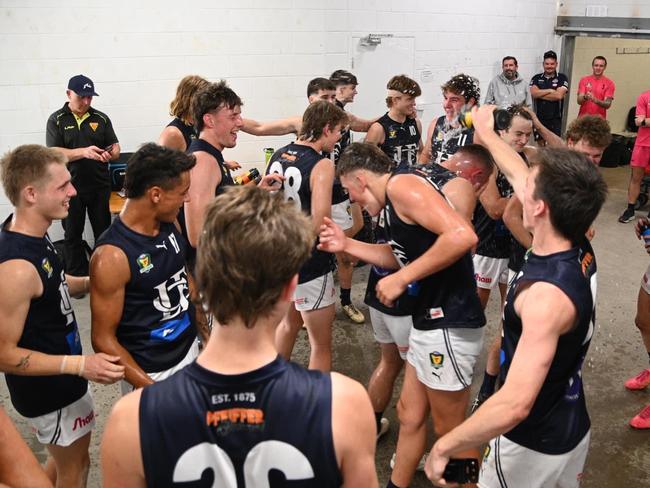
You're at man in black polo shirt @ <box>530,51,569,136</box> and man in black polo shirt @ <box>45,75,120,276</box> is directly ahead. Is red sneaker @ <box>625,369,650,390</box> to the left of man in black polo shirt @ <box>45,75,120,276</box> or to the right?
left

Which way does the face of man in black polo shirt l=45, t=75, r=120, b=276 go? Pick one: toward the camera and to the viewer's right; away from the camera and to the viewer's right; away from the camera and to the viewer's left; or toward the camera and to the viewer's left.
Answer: toward the camera and to the viewer's right

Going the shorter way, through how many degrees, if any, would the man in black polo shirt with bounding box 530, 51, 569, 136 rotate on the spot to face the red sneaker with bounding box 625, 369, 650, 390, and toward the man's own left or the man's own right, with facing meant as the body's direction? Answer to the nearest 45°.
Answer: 0° — they already face it

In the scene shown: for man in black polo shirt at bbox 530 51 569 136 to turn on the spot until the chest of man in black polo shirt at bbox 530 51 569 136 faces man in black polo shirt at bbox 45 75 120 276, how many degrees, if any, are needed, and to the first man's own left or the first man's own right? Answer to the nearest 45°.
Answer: approximately 45° to the first man's own right

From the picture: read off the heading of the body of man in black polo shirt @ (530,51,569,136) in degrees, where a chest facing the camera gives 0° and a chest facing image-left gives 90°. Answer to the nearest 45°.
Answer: approximately 0°
